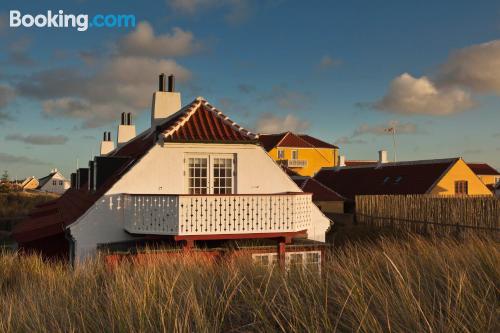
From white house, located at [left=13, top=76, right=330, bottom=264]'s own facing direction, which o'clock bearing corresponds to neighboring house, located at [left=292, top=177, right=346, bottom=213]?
The neighboring house is roughly at 7 o'clock from the white house.

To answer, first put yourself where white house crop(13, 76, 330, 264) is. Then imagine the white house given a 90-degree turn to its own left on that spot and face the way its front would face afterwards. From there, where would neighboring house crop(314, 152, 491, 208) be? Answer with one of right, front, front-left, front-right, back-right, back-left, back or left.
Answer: front-left

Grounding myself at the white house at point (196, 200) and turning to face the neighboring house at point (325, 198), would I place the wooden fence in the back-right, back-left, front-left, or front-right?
front-right

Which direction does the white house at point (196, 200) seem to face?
toward the camera

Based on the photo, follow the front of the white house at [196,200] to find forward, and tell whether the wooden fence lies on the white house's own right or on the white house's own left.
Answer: on the white house's own left

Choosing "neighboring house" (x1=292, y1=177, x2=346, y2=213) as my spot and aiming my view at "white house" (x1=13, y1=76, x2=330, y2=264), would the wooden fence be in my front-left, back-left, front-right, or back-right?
front-left
